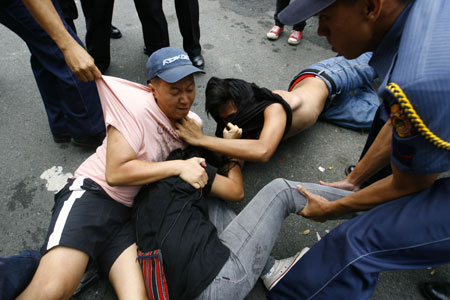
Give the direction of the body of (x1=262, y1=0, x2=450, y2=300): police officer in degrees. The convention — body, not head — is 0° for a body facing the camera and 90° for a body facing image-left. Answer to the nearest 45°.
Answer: approximately 90°

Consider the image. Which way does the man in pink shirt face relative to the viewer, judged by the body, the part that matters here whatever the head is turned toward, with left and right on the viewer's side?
facing the viewer and to the right of the viewer

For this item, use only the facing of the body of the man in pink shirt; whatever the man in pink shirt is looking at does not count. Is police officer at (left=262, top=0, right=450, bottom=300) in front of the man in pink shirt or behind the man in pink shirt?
in front

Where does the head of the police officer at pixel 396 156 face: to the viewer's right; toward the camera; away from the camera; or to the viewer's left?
to the viewer's left

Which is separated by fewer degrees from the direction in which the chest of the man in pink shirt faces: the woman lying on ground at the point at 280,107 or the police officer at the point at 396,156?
the police officer

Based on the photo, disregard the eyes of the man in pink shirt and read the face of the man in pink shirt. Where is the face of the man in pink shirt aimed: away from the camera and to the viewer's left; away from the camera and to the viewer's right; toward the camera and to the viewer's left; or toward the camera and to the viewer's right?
toward the camera and to the viewer's right

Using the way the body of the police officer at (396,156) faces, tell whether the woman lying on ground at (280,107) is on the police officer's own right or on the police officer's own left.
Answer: on the police officer's own right
